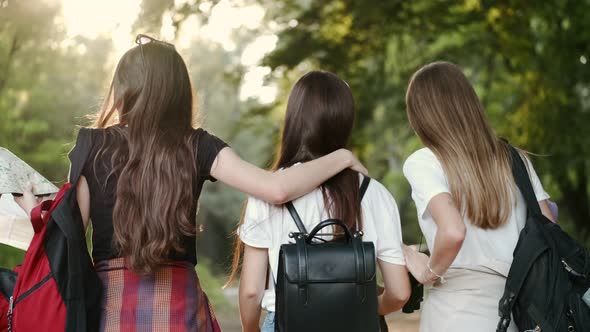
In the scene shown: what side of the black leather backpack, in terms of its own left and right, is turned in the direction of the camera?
front

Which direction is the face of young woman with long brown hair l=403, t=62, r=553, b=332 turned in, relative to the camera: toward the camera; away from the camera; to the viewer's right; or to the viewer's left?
away from the camera

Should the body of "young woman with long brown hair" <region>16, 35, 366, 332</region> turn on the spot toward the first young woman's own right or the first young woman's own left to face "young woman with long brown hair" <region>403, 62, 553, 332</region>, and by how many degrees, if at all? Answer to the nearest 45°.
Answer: approximately 90° to the first young woman's own right

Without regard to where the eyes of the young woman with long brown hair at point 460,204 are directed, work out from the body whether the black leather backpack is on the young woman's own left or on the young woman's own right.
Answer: on the young woman's own left

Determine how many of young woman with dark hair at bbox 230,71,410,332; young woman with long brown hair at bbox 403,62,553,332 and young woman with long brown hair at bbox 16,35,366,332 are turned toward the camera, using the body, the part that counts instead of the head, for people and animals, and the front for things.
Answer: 0

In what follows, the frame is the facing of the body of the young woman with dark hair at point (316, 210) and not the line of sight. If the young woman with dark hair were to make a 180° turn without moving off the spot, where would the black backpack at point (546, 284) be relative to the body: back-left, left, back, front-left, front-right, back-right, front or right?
left

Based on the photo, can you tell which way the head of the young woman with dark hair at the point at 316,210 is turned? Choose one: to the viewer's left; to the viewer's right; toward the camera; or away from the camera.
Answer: away from the camera

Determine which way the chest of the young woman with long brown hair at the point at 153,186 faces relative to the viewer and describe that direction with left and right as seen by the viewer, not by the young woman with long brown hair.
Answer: facing away from the viewer

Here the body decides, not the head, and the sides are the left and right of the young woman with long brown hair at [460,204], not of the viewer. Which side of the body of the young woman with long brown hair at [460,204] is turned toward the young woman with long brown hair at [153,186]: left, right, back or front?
left

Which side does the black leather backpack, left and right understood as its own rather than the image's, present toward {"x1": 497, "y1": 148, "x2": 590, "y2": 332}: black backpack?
left

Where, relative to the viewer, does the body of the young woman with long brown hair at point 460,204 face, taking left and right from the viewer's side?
facing away from the viewer and to the left of the viewer

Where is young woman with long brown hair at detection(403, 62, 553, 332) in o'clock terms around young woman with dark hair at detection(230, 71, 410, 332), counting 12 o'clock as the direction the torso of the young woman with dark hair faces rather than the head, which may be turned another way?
The young woman with long brown hair is roughly at 3 o'clock from the young woman with dark hair.

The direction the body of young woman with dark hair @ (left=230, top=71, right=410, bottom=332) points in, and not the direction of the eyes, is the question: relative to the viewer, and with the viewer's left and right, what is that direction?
facing away from the viewer

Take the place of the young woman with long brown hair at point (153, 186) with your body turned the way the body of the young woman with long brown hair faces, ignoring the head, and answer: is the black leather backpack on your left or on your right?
on your right

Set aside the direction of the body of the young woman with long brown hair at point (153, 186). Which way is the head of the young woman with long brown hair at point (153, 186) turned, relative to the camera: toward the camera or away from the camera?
away from the camera

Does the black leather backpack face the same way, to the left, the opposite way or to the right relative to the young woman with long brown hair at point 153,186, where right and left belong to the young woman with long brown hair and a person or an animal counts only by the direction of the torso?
the opposite way
